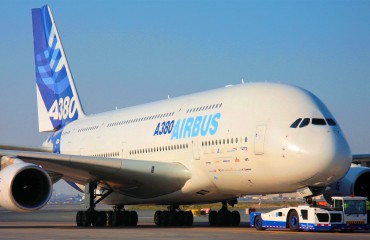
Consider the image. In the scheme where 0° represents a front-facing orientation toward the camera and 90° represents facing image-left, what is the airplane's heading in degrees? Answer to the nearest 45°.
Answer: approximately 315°
